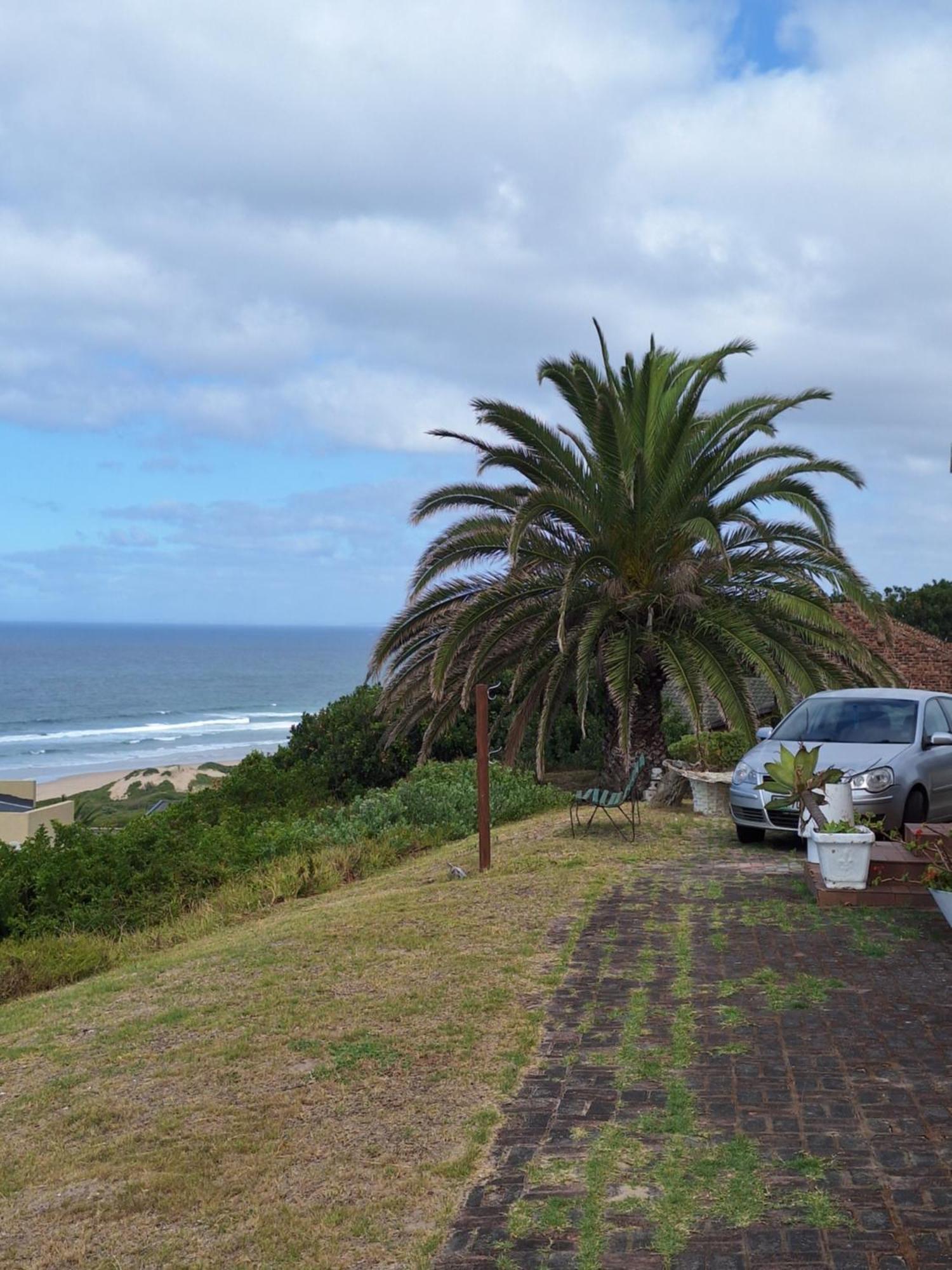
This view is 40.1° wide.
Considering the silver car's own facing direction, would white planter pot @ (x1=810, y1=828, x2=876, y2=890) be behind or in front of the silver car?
in front

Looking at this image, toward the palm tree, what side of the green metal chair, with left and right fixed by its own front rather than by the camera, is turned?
right

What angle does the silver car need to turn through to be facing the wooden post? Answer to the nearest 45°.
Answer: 0° — it already faces it

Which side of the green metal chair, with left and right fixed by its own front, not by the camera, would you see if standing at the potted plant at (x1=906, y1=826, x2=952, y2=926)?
left

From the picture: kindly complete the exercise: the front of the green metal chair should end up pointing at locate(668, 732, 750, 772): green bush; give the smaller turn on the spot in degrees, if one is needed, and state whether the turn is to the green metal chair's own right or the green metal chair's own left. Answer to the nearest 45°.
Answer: approximately 135° to the green metal chair's own right

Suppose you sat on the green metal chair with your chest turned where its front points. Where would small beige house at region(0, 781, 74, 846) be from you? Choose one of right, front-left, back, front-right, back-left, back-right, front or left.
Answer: front-right

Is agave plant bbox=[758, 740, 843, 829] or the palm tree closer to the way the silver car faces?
the agave plant

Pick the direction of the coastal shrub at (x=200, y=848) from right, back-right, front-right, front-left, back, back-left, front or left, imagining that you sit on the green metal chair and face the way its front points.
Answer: front

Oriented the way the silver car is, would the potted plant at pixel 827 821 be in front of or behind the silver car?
in front

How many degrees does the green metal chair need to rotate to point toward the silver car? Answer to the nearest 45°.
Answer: approximately 180°

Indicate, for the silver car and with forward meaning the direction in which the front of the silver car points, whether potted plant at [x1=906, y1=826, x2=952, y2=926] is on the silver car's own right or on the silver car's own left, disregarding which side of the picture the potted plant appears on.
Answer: on the silver car's own left

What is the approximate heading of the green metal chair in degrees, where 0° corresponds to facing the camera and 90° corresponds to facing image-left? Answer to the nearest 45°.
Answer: approximately 90°

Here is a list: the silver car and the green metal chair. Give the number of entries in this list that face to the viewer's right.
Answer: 0

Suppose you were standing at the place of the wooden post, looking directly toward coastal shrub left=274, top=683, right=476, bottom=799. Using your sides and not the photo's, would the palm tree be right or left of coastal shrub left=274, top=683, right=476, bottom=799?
right

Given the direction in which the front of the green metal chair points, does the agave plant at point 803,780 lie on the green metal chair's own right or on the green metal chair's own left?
on the green metal chair's own left

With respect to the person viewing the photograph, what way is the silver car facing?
facing the viewer and to the left of the viewer
